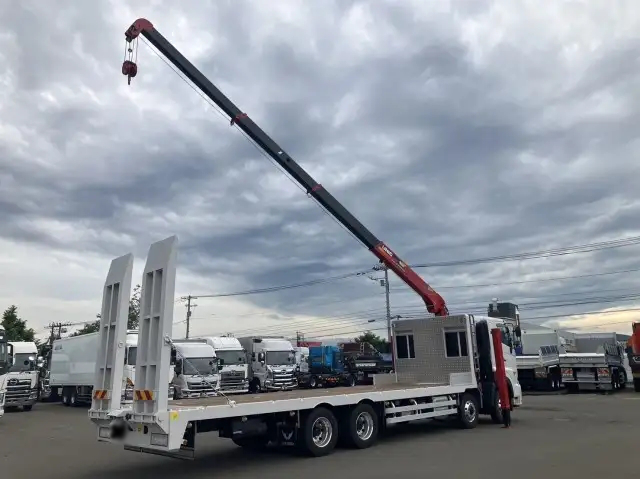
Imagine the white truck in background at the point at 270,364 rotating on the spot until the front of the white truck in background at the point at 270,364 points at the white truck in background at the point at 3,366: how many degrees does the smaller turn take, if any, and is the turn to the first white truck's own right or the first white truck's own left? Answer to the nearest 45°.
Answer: approximately 90° to the first white truck's own right

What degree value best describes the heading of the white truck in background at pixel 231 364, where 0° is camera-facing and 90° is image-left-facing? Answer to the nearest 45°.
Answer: approximately 315°

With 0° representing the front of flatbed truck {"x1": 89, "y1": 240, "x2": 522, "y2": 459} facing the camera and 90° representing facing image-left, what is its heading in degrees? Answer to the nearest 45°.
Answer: approximately 225°

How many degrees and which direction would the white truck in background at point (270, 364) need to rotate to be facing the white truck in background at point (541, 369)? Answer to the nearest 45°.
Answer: approximately 45° to its left

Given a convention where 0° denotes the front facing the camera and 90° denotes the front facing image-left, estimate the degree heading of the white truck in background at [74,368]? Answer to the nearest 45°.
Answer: approximately 315°

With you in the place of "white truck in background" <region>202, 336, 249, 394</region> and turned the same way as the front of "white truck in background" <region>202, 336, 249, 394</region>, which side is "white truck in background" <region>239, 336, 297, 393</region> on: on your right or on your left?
on your left

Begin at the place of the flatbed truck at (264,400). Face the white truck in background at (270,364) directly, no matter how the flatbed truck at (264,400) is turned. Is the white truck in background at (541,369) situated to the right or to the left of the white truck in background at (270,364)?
right

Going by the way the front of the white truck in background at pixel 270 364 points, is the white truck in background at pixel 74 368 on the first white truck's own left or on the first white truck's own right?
on the first white truck's own right
